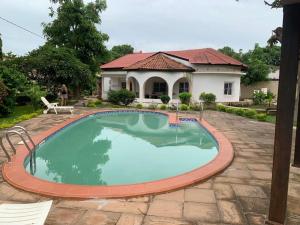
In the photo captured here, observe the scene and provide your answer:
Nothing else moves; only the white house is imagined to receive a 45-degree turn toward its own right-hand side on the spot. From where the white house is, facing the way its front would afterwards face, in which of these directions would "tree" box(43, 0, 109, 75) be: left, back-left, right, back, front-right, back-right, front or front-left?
front-right

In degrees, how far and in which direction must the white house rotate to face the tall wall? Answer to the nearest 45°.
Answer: approximately 135° to its left

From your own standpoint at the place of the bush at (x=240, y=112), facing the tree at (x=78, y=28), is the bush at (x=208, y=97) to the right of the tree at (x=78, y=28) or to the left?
right

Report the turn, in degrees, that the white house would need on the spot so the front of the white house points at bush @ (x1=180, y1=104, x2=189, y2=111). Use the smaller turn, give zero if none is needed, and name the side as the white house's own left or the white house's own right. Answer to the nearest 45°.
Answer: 0° — it already faces it

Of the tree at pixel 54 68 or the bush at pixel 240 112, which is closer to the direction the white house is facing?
the bush

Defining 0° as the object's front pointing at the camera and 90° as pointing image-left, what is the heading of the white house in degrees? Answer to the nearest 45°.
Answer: approximately 0°

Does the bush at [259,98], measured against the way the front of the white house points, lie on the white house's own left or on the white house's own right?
on the white house's own left

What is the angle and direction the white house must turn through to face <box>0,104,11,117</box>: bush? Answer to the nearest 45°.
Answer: approximately 45° to its right
